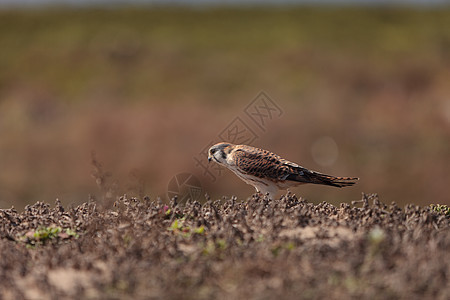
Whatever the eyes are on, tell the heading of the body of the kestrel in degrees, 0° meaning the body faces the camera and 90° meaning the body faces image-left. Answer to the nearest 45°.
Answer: approximately 90°
